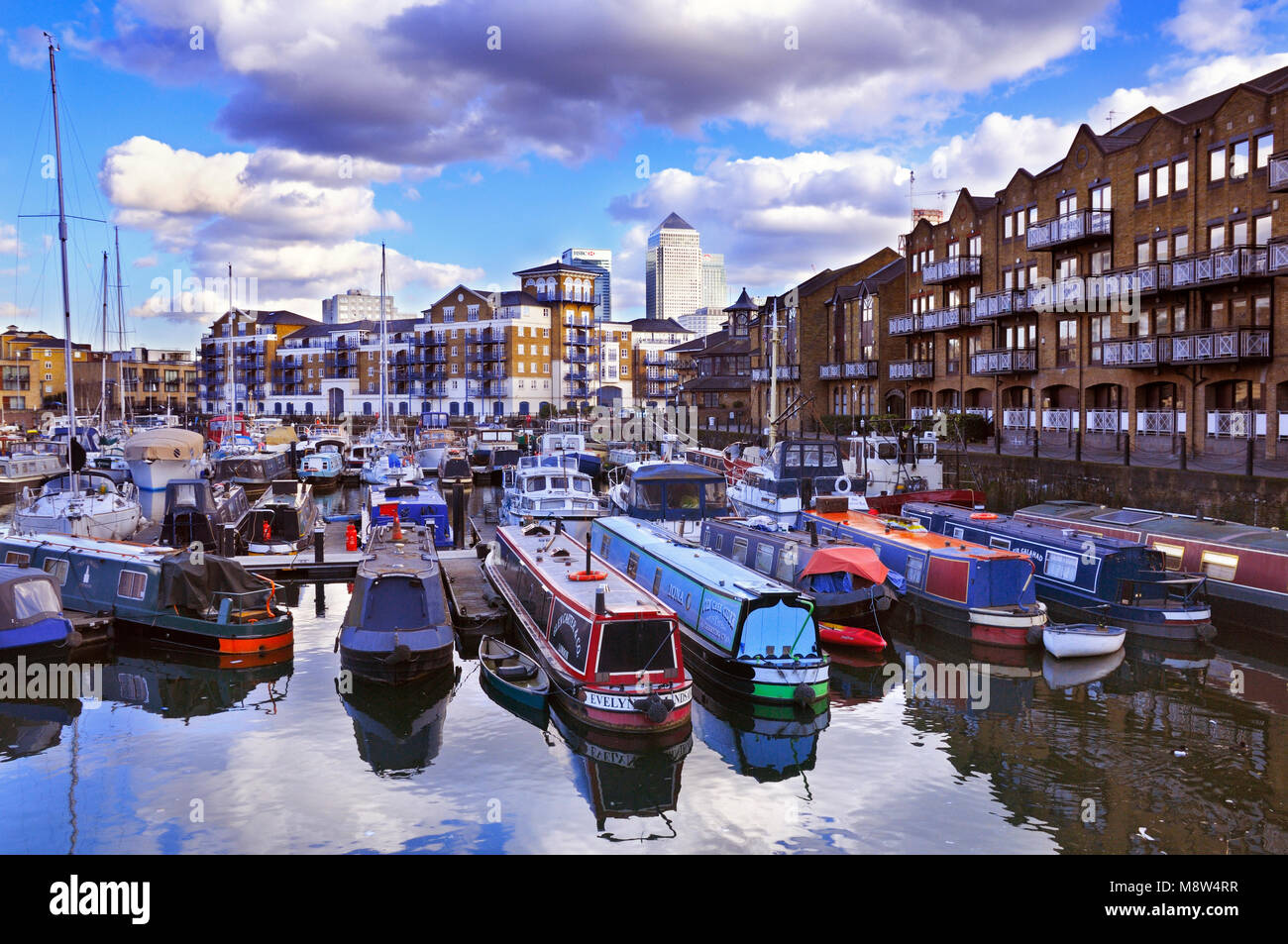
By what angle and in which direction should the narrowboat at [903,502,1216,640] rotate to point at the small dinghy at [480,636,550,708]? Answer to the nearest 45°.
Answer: approximately 90° to its left

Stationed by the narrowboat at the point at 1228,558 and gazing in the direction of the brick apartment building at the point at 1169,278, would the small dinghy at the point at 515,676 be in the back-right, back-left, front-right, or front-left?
back-left

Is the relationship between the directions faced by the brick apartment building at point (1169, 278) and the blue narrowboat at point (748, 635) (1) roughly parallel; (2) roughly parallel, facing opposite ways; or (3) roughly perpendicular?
roughly perpendicular

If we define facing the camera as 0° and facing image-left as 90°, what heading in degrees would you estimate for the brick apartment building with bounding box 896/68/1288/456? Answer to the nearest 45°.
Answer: approximately 45°

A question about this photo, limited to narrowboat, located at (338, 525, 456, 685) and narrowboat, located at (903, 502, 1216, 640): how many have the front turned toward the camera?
1

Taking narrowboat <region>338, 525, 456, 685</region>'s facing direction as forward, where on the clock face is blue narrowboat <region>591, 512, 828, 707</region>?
The blue narrowboat is roughly at 10 o'clock from the narrowboat.

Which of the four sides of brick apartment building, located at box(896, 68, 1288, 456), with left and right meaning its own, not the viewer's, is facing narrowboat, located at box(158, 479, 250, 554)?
front

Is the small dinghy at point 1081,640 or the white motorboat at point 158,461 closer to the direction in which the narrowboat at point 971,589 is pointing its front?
the white motorboat

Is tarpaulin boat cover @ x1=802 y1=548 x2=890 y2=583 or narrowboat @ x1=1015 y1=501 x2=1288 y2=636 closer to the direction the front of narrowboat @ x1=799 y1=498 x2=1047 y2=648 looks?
the tarpaulin boat cover

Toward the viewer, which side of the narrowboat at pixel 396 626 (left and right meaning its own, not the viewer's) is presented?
front

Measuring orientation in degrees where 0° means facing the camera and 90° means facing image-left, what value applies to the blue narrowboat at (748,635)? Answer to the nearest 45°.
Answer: approximately 315°
